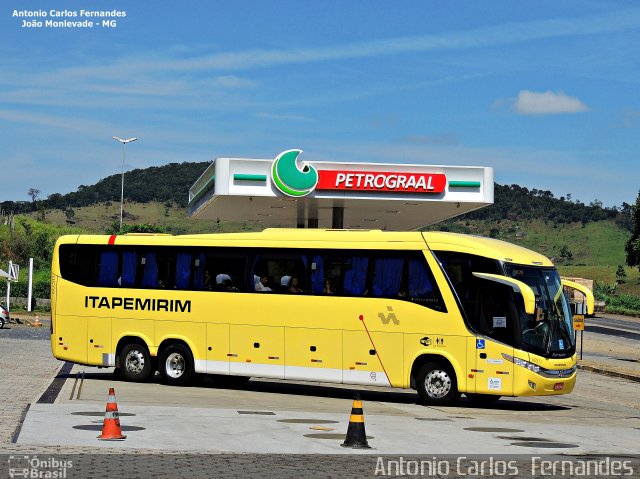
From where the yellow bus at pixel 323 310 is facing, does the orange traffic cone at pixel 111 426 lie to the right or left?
on its right

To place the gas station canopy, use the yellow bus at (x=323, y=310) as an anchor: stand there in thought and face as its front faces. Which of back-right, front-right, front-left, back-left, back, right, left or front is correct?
back-left

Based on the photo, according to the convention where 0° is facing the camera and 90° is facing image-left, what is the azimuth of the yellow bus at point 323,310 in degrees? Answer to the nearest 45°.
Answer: approximately 315°

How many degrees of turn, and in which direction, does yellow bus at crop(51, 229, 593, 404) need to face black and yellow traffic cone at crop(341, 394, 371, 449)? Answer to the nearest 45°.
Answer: approximately 45° to its right
